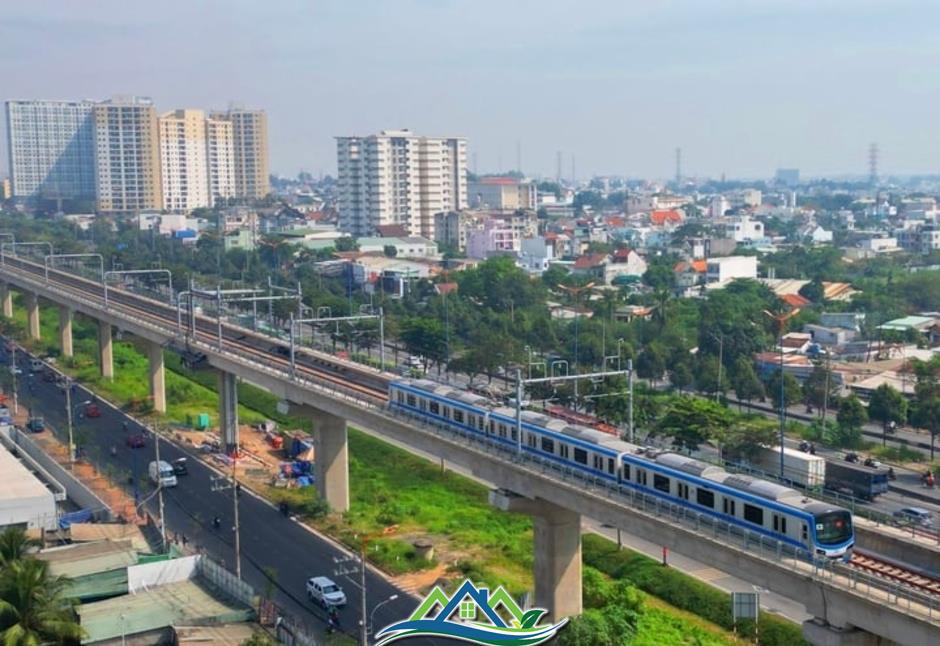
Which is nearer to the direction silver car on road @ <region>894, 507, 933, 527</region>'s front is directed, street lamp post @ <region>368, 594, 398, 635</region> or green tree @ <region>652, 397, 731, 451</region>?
the street lamp post

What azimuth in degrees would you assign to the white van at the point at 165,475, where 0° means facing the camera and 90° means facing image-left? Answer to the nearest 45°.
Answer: approximately 315°

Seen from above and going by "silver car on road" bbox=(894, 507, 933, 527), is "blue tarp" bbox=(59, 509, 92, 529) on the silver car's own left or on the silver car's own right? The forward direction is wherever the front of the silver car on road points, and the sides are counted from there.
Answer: on the silver car's own right

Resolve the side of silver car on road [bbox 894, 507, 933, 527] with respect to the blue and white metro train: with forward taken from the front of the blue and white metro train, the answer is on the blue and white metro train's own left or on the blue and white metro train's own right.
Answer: on the blue and white metro train's own left

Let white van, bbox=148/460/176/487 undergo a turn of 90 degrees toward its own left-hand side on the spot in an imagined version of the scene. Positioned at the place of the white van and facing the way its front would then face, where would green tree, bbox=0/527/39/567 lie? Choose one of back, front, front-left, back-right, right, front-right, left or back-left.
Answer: back-right

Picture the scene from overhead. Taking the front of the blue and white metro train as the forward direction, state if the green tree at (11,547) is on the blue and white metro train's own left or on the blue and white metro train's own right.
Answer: on the blue and white metro train's own right

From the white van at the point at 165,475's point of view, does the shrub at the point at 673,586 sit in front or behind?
in front

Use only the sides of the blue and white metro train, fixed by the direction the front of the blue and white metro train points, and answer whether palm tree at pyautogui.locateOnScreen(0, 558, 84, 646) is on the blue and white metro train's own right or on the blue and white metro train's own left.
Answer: on the blue and white metro train's own right

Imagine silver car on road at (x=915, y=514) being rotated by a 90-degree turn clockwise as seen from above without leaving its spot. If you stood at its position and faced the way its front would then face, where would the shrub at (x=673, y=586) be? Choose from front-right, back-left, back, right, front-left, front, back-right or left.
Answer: front

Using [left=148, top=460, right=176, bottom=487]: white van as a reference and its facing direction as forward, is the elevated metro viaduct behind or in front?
in front

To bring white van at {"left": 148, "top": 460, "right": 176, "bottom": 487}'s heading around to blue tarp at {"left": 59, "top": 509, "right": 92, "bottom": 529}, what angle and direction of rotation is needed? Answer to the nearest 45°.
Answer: approximately 90° to its right
